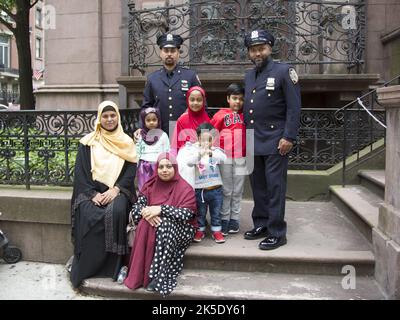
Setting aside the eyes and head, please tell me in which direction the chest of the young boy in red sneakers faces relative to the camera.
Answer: toward the camera

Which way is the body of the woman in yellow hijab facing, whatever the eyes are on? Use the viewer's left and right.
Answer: facing the viewer

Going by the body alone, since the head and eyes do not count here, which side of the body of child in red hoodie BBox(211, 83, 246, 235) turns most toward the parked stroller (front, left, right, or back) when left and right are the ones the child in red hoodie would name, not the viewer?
right

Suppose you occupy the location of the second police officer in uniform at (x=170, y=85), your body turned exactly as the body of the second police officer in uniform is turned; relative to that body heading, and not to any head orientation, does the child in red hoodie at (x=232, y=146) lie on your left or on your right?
on your left

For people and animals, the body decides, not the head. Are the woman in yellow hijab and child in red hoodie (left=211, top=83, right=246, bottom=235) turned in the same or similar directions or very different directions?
same or similar directions

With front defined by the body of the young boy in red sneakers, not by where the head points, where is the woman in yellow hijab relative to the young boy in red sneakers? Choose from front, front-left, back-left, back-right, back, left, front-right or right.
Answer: right

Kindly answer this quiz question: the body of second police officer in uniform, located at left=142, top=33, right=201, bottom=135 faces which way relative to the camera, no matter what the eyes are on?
toward the camera

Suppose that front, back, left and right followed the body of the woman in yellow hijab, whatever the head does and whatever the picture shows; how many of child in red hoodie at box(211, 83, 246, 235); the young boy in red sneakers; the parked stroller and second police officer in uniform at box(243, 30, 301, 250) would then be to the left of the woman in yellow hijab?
3

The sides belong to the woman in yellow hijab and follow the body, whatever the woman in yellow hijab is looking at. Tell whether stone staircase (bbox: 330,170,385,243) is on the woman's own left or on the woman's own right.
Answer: on the woman's own left

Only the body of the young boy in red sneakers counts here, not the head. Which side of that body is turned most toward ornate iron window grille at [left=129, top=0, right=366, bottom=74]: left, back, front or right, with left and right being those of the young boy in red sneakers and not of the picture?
back

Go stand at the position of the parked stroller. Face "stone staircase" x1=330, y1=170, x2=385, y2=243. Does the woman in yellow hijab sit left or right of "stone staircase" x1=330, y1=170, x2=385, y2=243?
right

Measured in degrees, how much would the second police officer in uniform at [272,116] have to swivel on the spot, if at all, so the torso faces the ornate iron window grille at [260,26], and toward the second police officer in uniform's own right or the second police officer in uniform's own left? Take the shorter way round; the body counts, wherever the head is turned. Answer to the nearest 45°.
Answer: approximately 135° to the second police officer in uniform's own right

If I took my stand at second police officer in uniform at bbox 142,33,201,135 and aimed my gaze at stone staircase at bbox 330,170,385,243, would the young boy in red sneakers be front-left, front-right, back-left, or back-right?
front-right

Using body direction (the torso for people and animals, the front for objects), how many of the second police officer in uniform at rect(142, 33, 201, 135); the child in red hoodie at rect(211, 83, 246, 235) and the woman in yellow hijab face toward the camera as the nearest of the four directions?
3
